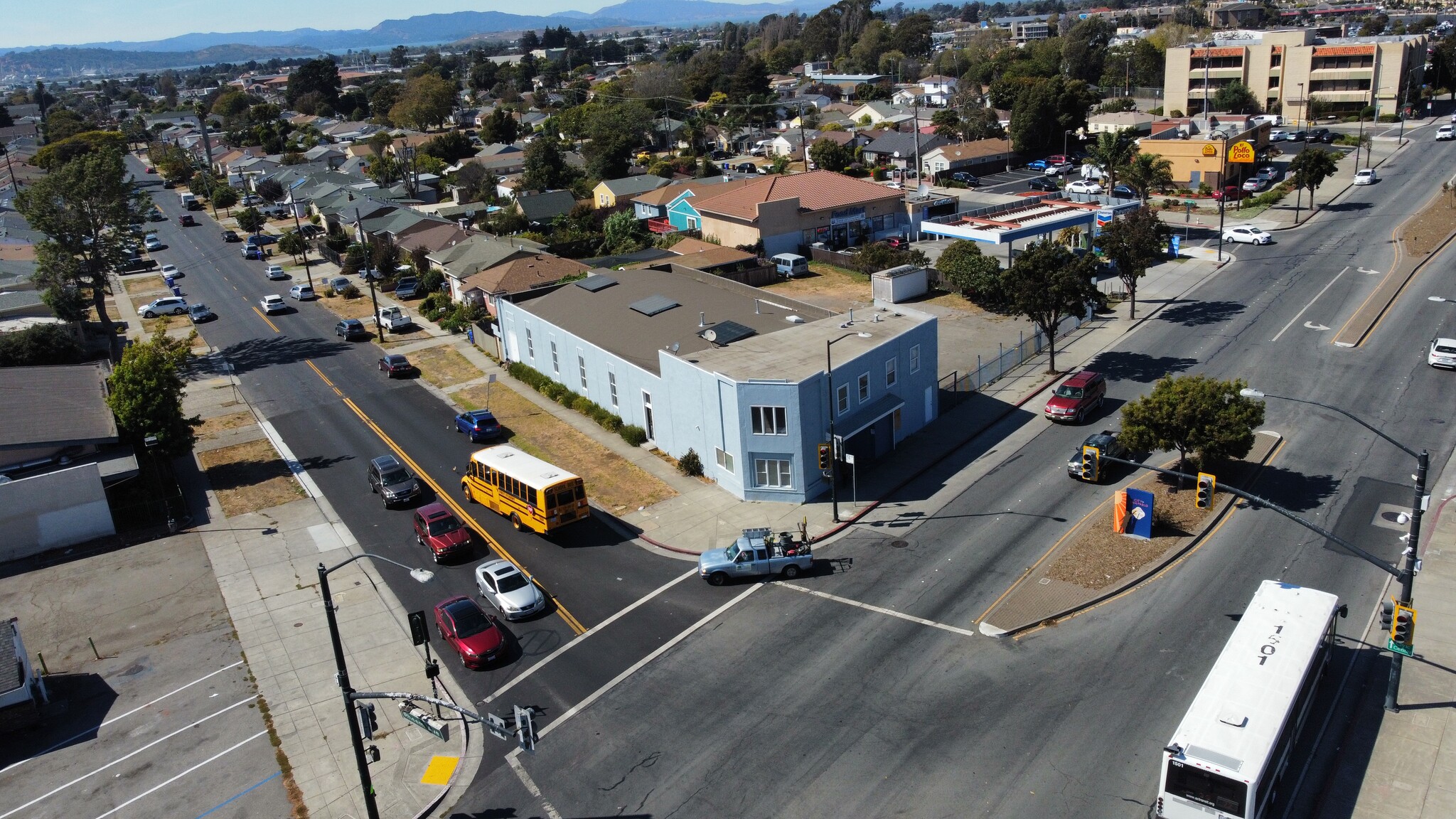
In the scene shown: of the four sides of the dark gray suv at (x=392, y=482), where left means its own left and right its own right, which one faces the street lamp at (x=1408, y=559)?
front

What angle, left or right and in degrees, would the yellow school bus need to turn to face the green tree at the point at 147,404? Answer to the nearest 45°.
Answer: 0° — it already faces it

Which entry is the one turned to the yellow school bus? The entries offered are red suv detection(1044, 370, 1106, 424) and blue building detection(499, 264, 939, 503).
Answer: the red suv

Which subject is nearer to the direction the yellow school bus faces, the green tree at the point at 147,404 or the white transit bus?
the green tree

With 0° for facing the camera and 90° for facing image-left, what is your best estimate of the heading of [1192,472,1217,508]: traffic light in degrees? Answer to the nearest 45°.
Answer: approximately 45°

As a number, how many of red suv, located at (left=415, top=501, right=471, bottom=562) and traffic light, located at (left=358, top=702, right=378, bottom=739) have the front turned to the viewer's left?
0

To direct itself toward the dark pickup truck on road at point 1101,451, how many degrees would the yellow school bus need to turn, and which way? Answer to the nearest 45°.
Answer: approximately 135° to its right

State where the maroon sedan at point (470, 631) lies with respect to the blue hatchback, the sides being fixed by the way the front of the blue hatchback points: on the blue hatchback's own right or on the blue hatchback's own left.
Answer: on the blue hatchback's own left

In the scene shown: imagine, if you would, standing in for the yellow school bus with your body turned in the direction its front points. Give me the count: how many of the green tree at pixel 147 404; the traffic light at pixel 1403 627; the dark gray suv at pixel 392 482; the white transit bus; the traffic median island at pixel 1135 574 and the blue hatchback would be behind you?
3

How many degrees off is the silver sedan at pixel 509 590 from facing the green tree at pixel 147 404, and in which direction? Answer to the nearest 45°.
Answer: approximately 180°

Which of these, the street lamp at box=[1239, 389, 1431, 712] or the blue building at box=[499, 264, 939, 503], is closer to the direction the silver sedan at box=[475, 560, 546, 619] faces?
the street lamp
